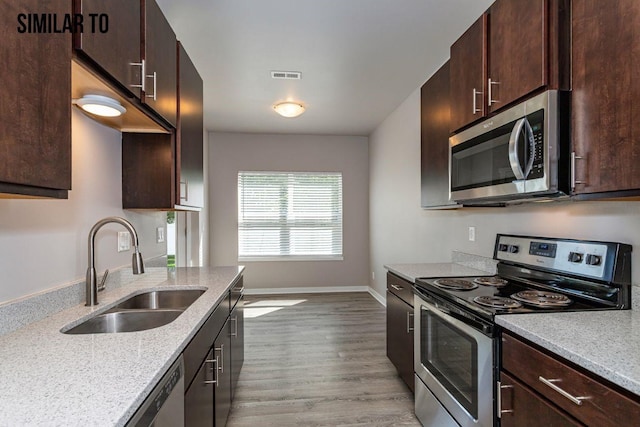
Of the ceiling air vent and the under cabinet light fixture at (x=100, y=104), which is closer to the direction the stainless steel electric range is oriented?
the under cabinet light fixture

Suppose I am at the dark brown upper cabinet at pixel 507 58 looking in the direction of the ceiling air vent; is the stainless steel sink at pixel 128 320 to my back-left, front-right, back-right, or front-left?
front-left

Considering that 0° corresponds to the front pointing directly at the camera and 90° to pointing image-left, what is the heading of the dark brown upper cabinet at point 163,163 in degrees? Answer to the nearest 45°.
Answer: approximately 270°

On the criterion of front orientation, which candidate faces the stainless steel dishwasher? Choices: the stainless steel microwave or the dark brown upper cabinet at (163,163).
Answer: the stainless steel microwave

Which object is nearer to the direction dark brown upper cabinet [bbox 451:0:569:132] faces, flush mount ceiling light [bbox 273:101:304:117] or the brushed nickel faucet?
the brushed nickel faucet

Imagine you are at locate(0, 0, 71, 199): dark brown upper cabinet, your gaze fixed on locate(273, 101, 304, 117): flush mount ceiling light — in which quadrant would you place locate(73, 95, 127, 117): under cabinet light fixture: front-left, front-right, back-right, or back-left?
front-left

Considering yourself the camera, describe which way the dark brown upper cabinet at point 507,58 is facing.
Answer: facing the viewer and to the left of the viewer

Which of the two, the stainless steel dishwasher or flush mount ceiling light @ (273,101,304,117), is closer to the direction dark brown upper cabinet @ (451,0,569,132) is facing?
the stainless steel dishwasher

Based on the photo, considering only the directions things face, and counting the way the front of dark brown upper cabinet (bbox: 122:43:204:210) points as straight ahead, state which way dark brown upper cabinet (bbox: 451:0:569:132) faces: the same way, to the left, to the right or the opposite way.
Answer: the opposite way

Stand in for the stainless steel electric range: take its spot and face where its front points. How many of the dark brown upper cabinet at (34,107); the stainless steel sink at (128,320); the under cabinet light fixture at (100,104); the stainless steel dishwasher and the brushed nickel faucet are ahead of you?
5

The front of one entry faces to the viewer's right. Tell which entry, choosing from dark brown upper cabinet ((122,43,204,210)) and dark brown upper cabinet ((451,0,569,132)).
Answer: dark brown upper cabinet ((122,43,204,210))

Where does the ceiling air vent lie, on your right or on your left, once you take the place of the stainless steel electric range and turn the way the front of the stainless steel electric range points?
on your right

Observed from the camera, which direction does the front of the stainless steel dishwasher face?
facing the viewer and to the right of the viewer

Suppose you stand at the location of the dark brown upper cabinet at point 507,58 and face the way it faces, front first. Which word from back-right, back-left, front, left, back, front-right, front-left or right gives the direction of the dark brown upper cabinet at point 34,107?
front

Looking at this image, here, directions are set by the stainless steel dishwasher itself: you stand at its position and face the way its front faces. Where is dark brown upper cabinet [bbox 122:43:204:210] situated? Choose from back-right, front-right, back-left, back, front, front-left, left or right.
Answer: back-left

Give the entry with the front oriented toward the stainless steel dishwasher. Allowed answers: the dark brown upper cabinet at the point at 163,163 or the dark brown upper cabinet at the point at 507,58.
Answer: the dark brown upper cabinet at the point at 507,58

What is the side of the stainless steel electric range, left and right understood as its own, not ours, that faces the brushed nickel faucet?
front

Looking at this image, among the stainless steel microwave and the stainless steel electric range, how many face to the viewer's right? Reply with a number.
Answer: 0

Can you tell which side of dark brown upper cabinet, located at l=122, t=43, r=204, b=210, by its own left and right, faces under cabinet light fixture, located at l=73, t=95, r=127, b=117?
right
